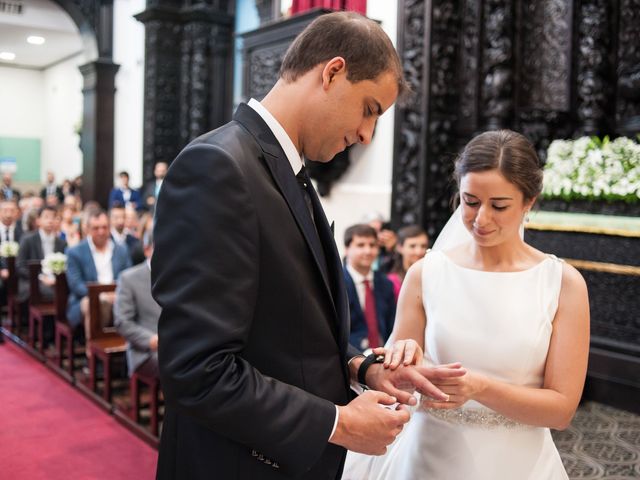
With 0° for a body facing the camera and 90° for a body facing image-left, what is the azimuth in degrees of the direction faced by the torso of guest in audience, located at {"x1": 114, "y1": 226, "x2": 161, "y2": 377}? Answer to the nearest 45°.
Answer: approximately 315°

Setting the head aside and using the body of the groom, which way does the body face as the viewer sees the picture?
to the viewer's right

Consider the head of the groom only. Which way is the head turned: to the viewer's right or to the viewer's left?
to the viewer's right

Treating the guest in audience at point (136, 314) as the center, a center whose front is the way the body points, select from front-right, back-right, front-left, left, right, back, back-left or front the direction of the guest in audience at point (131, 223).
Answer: back-left

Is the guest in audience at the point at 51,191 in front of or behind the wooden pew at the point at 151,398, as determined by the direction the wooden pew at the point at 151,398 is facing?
behind

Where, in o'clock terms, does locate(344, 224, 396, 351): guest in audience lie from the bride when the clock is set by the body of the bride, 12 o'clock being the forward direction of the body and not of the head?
The guest in audience is roughly at 4 o'clock from the bride.

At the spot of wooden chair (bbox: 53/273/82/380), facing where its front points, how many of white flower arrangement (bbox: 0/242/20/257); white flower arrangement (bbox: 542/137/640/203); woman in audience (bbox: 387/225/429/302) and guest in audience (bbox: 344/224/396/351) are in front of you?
3

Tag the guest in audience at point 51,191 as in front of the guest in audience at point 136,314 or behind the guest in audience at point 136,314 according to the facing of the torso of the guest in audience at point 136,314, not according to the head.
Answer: behind

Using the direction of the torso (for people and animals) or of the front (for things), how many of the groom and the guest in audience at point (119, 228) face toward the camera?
1

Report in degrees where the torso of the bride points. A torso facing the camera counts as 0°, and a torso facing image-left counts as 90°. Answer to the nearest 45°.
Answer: approximately 45°

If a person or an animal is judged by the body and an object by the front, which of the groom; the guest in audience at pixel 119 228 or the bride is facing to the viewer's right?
the groom
